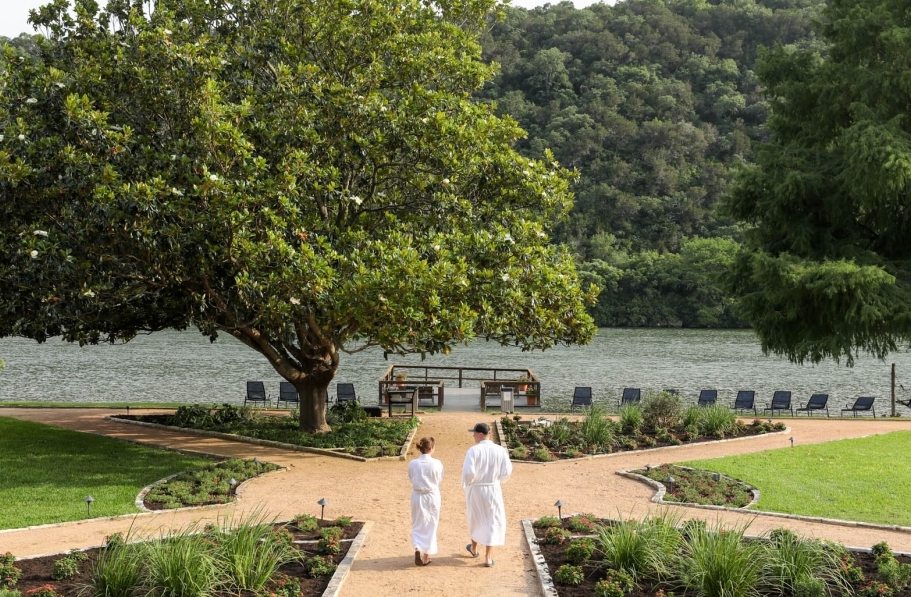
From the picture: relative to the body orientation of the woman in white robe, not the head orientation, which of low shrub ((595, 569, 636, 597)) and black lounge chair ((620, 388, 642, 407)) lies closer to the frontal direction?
the black lounge chair

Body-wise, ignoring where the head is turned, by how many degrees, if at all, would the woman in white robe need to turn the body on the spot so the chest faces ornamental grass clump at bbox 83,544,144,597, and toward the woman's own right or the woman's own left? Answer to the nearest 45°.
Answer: approximately 135° to the woman's own left

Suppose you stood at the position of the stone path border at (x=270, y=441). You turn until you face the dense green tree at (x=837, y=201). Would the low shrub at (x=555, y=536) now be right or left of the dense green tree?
right

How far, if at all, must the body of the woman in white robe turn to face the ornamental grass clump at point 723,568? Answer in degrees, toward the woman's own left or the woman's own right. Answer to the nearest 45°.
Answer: approximately 135° to the woman's own right

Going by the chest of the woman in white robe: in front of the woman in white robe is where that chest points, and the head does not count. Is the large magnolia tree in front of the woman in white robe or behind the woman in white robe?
in front

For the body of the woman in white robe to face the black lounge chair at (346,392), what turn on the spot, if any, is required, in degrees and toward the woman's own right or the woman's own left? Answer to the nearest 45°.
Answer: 0° — they already face it

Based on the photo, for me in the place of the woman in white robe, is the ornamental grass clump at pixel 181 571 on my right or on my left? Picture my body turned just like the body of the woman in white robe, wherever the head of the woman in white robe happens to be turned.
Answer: on my left

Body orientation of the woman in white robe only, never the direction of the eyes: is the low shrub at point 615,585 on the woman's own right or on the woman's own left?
on the woman's own right

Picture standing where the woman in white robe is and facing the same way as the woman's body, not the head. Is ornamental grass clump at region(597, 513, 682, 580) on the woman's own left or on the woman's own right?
on the woman's own right

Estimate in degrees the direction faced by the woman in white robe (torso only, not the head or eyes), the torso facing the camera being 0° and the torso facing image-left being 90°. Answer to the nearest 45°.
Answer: approximately 180°
